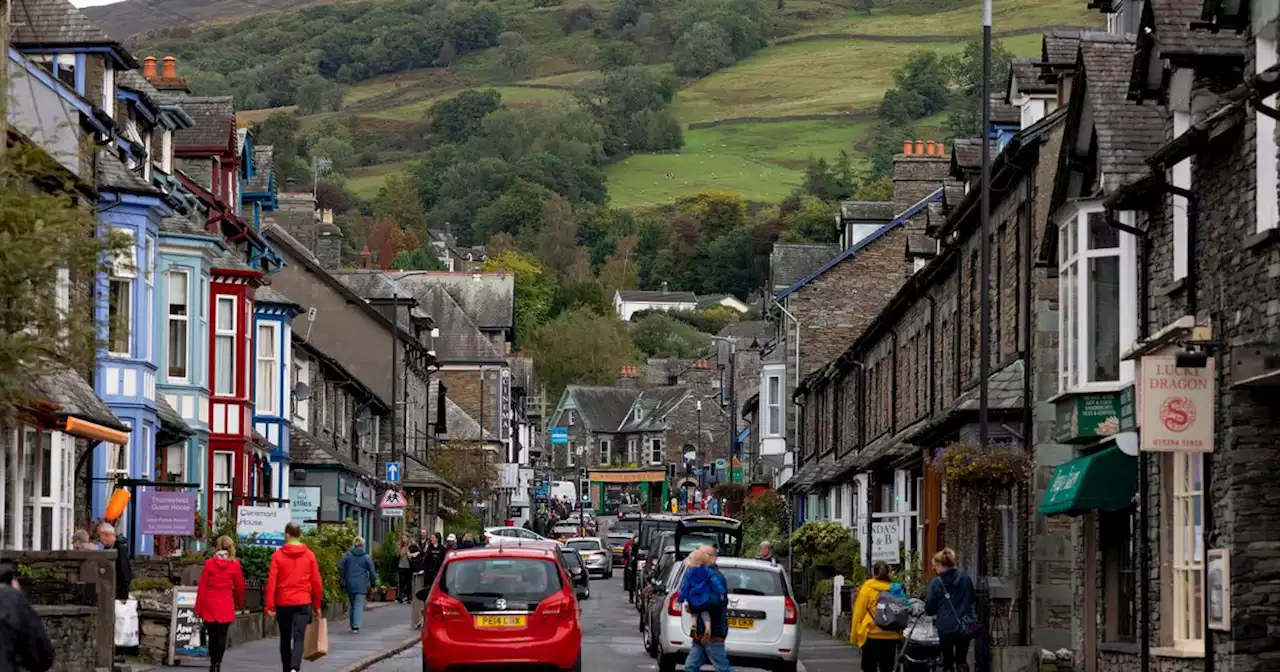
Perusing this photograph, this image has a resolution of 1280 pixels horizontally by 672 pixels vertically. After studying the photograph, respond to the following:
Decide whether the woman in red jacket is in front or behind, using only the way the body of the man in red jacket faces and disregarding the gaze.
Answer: in front

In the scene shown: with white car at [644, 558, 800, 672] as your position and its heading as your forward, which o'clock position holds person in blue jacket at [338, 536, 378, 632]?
The person in blue jacket is roughly at 11 o'clock from the white car.

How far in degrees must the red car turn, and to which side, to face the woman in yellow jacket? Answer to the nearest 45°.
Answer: approximately 90° to its right

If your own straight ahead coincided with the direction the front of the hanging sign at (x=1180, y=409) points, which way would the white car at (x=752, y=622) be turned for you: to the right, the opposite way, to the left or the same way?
the opposite way

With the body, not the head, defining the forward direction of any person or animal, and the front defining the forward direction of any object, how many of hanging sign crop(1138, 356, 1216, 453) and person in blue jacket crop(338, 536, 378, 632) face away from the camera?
1

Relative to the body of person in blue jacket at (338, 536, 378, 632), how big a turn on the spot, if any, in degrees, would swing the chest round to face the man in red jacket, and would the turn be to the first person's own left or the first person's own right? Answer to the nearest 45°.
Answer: approximately 180°

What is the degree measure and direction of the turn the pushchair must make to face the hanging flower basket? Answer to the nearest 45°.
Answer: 0° — it already faces it

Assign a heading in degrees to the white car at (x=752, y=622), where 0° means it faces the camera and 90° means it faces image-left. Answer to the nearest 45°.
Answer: approximately 180°

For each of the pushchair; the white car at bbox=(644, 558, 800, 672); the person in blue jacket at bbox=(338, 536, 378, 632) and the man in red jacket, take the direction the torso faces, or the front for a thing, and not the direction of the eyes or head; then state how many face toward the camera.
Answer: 0

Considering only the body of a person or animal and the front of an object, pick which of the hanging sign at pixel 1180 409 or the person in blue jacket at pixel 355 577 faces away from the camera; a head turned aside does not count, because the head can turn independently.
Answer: the person in blue jacket

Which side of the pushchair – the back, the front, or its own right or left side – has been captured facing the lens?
back
